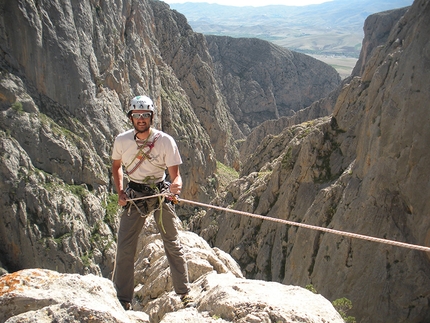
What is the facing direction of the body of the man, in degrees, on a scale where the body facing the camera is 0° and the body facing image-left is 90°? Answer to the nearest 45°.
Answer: approximately 0°
